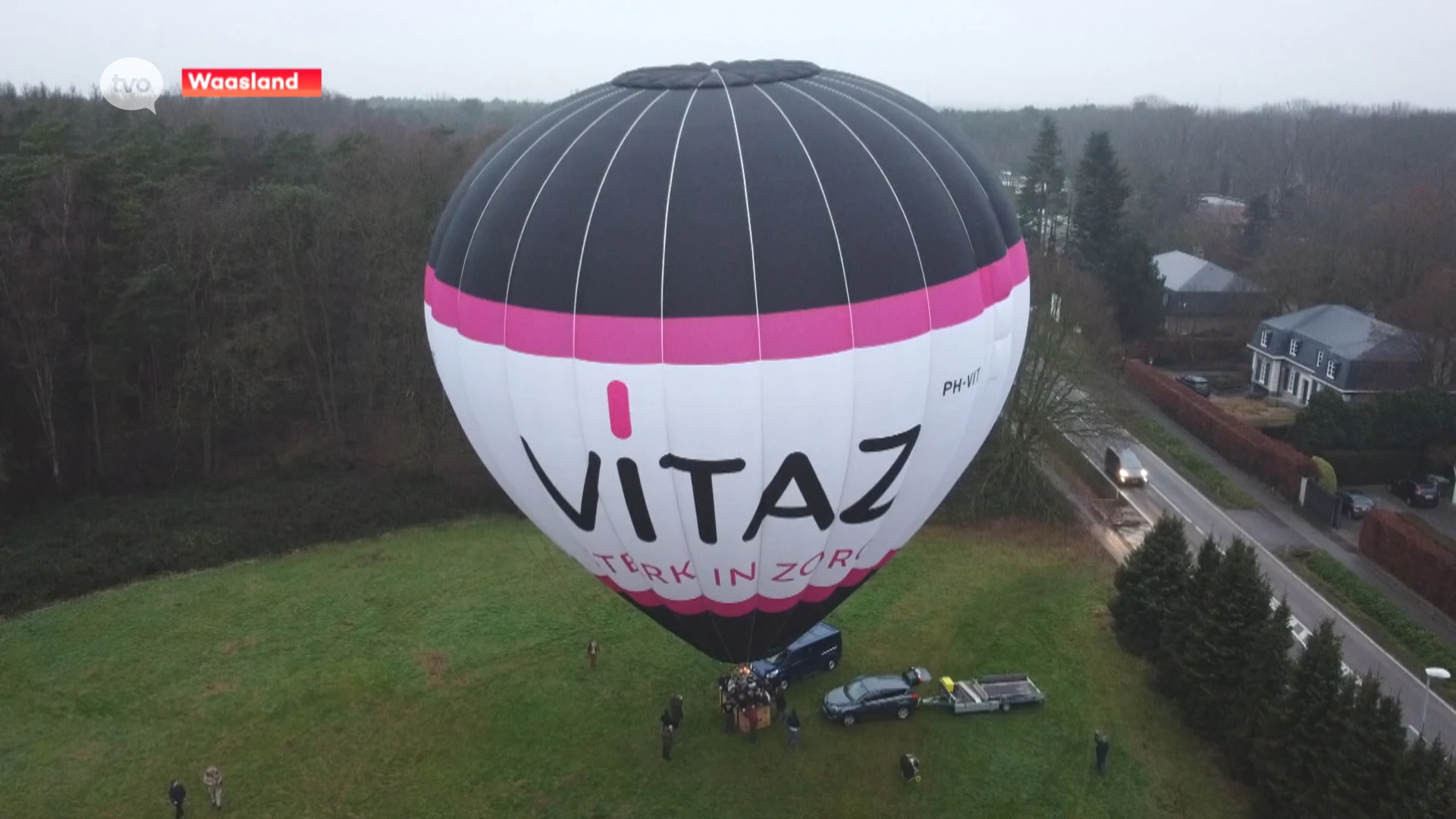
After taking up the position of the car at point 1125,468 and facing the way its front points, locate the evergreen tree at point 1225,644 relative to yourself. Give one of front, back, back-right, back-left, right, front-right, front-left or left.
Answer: front-right

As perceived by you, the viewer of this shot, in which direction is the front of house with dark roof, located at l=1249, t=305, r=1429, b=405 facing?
facing the viewer and to the left of the viewer

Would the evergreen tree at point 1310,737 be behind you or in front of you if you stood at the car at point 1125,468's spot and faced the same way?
in front

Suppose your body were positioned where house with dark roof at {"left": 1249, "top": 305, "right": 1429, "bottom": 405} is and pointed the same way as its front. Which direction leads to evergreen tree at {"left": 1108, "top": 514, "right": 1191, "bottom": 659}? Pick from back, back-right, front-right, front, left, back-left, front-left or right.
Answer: front-left

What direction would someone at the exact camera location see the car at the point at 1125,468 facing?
facing the viewer and to the right of the viewer

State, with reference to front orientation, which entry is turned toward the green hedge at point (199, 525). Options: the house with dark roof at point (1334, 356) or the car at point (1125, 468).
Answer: the house with dark roof

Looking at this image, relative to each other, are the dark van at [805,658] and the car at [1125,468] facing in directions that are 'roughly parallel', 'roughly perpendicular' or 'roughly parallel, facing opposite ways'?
roughly perpendicular

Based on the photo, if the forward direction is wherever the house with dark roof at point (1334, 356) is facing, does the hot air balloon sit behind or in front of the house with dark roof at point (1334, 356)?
in front

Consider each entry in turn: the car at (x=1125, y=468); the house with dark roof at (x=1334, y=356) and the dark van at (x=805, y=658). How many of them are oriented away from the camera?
0

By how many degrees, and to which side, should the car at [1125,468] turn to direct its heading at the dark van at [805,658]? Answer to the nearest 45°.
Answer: approximately 45° to its right

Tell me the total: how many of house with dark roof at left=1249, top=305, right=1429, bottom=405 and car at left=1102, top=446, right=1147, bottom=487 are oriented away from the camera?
0
